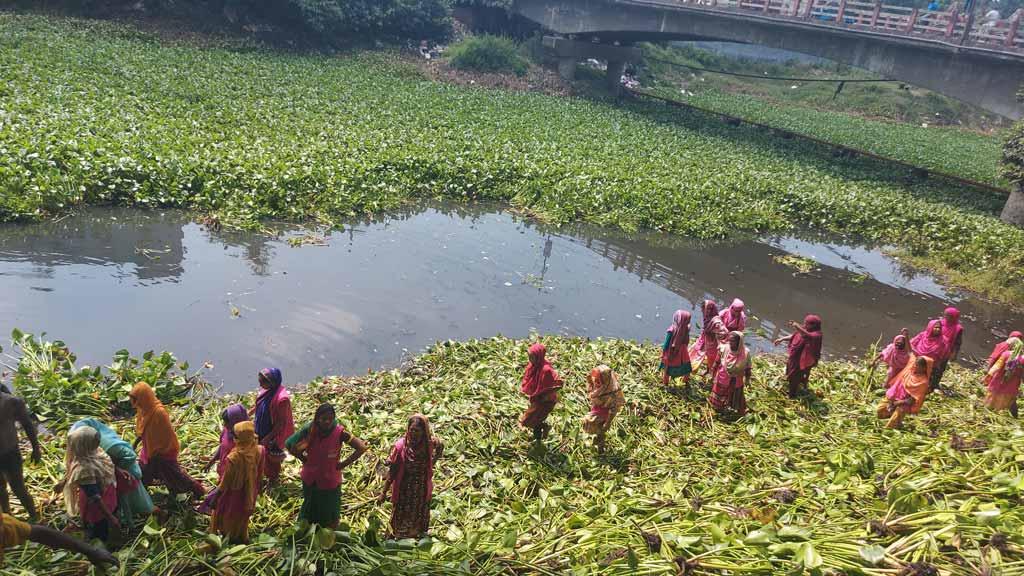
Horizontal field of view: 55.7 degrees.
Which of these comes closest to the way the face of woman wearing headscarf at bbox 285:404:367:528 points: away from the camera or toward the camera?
toward the camera

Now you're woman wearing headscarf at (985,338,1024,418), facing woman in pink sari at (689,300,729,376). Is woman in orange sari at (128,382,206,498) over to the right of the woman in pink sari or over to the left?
left

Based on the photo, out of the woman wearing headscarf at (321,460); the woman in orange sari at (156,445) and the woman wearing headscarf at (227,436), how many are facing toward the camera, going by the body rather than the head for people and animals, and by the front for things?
1

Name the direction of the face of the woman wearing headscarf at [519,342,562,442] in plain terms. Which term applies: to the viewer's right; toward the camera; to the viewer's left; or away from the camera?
toward the camera

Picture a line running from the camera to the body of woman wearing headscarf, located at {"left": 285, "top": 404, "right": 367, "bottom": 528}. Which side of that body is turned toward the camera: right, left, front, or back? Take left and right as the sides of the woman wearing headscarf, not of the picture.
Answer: front

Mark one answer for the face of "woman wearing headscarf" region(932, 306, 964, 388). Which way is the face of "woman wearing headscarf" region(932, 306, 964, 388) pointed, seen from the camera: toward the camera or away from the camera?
toward the camera

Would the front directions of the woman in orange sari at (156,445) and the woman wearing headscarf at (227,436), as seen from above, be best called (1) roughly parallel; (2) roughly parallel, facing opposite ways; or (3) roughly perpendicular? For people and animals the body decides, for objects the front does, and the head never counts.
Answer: roughly parallel

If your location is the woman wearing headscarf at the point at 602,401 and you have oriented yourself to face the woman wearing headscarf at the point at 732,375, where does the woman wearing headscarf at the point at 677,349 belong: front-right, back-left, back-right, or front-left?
front-left

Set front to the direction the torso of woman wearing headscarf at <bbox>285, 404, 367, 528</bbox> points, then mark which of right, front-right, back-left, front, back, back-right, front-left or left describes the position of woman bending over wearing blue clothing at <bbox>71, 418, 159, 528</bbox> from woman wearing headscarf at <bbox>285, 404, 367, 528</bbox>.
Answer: right
